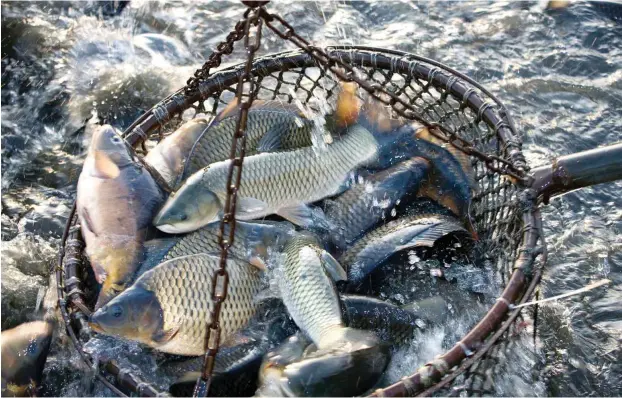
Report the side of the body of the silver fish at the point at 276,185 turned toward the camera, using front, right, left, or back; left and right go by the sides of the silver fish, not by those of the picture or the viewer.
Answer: left

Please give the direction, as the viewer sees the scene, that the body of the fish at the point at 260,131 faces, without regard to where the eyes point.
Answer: to the viewer's left

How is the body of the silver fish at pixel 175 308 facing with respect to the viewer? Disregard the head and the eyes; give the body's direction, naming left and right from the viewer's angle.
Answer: facing to the left of the viewer
